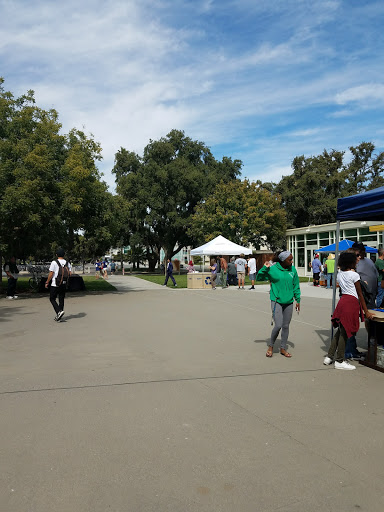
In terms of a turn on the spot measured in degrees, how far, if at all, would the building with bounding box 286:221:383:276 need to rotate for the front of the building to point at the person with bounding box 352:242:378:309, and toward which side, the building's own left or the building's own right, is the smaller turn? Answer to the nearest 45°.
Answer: approximately 45° to the building's own left

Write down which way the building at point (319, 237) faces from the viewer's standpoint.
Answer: facing the viewer and to the left of the viewer

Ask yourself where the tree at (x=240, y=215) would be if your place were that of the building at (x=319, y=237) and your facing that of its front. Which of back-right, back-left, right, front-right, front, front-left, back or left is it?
right

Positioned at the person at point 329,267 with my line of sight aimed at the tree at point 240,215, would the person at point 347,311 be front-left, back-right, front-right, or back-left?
back-left

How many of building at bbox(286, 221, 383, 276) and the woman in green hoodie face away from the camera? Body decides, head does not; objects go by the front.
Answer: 0

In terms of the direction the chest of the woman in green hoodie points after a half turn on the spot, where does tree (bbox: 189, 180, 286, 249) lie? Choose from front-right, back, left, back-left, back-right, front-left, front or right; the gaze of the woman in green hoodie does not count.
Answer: front

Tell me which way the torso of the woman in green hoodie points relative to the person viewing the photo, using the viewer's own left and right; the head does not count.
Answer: facing the viewer

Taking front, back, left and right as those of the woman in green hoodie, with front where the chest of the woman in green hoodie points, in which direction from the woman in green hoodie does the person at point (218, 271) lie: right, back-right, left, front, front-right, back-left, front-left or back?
back

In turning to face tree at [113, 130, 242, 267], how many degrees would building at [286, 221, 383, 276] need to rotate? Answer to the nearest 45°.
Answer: approximately 90° to its right

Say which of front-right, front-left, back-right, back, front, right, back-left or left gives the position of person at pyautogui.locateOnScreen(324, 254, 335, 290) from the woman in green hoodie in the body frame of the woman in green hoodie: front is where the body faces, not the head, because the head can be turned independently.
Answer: back

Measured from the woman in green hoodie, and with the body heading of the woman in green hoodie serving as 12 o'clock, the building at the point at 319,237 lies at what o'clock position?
The building is roughly at 6 o'clock from the woman in green hoodie.

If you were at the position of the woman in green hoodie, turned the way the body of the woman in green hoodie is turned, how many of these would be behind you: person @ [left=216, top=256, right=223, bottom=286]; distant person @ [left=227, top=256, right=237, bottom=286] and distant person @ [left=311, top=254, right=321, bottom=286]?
3

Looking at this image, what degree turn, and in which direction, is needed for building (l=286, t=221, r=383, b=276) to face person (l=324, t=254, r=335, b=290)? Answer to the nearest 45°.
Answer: approximately 45° to its left

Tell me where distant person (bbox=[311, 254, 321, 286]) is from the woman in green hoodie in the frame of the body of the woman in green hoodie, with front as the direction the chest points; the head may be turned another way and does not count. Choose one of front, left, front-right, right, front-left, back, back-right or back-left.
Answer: back

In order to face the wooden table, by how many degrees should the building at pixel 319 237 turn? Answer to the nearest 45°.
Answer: approximately 45° to its left

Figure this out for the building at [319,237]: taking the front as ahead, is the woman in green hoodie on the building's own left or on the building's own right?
on the building's own left
